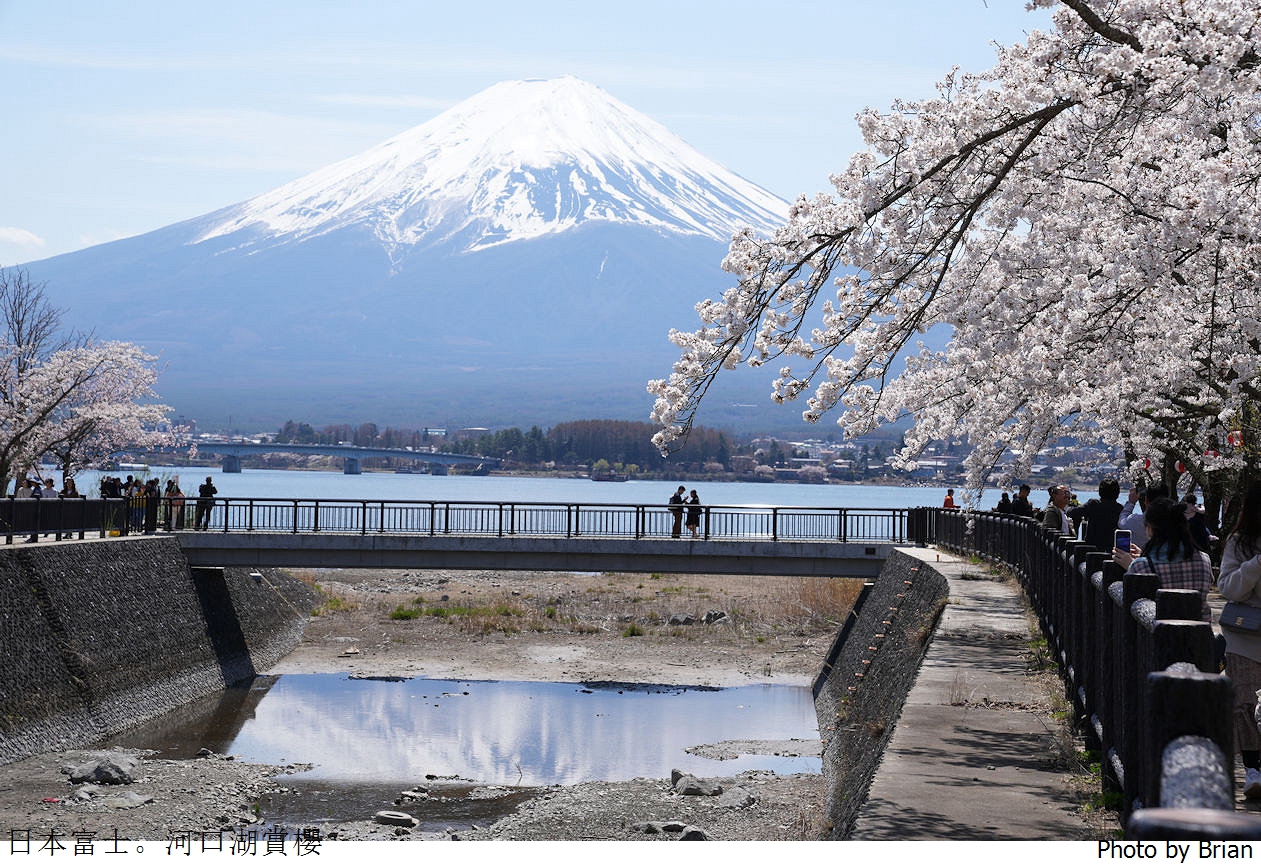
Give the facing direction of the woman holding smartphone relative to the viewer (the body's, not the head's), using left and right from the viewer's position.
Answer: facing away from the viewer and to the left of the viewer

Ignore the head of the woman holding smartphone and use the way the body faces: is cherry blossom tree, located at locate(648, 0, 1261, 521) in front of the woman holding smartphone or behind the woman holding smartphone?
in front

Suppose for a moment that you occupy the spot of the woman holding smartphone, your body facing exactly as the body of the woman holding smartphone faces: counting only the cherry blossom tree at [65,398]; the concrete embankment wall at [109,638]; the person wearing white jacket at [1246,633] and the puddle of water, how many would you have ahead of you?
3

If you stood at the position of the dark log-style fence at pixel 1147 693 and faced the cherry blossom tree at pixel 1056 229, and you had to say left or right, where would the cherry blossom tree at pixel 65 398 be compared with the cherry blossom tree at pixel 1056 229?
left

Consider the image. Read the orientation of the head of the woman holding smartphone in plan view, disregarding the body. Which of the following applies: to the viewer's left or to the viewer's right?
to the viewer's left

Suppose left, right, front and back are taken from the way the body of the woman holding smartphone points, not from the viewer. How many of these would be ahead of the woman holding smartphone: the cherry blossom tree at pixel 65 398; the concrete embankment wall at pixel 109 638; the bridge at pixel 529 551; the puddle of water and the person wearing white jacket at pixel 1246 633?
4

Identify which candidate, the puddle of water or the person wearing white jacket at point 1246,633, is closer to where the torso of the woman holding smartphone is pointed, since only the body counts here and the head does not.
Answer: the puddle of water

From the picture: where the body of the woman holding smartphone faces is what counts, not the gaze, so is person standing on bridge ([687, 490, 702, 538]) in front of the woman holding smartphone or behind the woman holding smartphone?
in front

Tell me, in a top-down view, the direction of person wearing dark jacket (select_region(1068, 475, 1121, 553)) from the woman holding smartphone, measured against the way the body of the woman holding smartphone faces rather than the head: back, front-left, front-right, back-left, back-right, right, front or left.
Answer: front-right

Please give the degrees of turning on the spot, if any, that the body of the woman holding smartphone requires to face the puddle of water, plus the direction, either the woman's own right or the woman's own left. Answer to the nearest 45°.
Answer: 0° — they already face it

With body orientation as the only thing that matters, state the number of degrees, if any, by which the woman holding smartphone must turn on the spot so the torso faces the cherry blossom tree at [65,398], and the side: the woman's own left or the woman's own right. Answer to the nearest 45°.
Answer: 0° — they already face it

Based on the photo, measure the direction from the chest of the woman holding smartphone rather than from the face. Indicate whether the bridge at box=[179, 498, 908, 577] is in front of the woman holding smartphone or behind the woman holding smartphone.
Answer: in front
